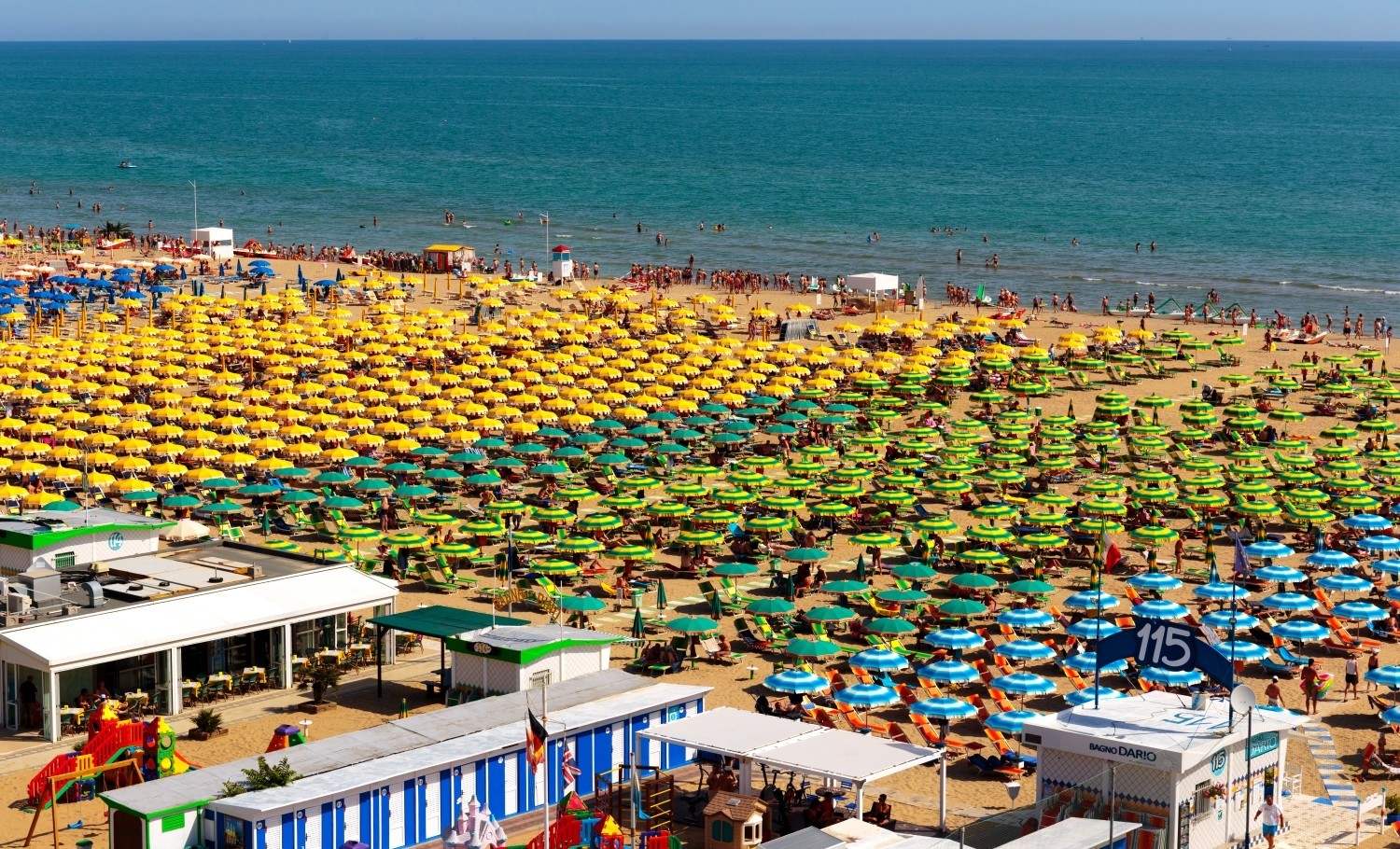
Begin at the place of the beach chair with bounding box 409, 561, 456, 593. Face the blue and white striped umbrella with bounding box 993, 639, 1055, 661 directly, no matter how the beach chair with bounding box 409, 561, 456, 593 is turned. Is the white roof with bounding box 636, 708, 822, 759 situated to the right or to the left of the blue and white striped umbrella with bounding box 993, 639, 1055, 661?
right

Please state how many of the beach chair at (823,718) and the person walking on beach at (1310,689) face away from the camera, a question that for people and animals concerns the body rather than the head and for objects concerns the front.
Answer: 1

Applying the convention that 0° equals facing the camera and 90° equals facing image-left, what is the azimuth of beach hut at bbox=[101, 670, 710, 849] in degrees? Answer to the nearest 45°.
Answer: approximately 315°

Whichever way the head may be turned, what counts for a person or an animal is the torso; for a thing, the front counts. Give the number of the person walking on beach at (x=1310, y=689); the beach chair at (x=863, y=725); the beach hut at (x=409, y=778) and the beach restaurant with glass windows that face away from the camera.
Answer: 1
